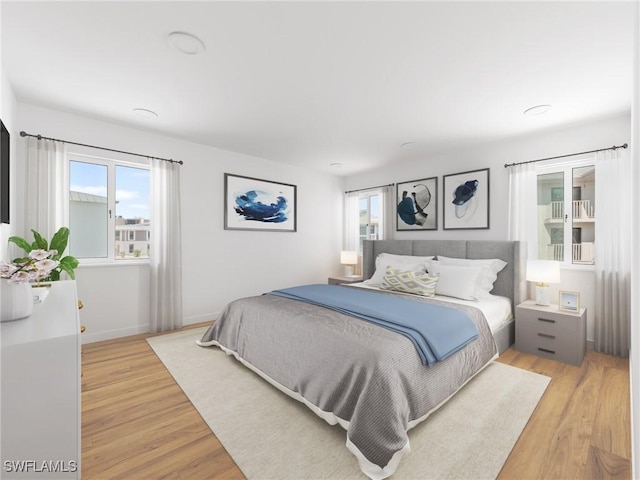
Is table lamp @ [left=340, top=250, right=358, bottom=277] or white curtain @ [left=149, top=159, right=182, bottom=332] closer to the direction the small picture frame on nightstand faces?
the white curtain

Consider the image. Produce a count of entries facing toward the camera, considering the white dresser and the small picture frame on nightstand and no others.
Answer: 1

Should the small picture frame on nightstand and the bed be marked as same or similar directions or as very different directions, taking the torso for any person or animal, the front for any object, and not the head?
same or similar directions

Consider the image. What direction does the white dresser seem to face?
to the viewer's right

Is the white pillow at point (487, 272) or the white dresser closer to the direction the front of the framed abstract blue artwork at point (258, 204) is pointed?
the white pillow

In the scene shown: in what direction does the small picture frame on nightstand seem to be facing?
toward the camera

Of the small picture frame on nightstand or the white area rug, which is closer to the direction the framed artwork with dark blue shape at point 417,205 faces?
the white area rug

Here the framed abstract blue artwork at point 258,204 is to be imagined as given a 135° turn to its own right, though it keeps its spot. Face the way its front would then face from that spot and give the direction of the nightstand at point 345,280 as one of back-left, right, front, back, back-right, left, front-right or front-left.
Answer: back

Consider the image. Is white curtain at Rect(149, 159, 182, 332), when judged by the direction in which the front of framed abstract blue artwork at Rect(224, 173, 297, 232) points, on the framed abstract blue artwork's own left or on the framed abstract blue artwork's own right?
on the framed abstract blue artwork's own right

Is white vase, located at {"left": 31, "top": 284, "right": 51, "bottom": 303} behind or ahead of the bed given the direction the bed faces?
ahead

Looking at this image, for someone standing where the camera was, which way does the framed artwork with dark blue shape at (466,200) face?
facing the viewer and to the left of the viewer

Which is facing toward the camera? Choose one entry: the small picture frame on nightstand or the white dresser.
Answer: the small picture frame on nightstand

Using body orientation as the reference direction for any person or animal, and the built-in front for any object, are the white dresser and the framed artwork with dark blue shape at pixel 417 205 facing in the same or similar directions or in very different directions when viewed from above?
very different directions

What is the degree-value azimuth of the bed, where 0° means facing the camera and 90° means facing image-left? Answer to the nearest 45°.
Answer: approximately 45°

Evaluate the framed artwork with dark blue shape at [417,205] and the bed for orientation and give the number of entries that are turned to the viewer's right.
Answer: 0

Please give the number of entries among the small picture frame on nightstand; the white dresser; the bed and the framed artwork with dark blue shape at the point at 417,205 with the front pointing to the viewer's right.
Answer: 1

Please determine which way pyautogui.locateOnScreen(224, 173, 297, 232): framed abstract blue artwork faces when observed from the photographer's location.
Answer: facing the viewer and to the right of the viewer
